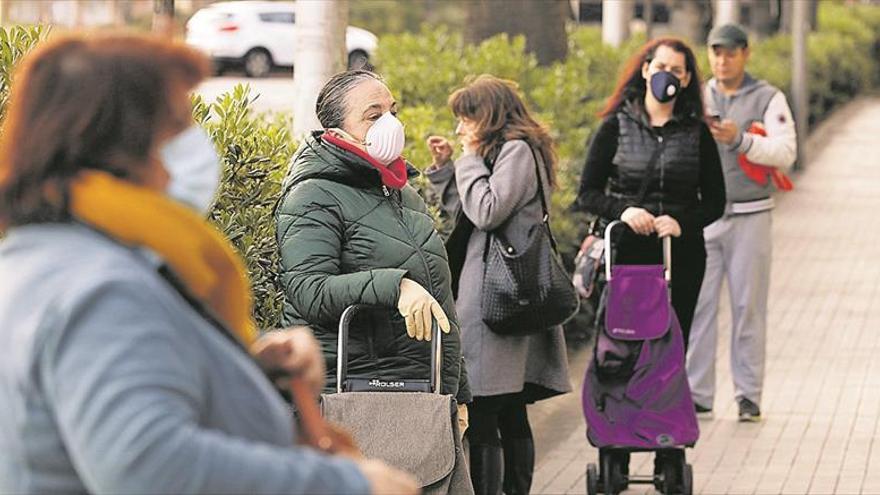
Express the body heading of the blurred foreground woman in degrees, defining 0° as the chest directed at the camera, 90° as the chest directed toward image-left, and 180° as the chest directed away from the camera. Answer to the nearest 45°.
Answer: approximately 270°

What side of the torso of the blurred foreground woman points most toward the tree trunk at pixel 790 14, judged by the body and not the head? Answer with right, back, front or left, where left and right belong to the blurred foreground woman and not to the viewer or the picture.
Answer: left

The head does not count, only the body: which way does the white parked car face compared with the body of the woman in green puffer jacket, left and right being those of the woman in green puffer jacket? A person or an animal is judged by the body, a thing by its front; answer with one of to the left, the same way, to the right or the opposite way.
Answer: to the left

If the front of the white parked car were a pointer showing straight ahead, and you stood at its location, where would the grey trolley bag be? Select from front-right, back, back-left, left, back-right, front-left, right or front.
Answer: back-right

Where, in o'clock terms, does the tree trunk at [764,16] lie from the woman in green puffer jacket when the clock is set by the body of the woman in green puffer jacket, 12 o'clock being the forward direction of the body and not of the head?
The tree trunk is roughly at 8 o'clock from the woman in green puffer jacket.

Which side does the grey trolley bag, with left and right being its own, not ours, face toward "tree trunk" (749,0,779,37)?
back

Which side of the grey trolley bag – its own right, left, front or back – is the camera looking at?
front

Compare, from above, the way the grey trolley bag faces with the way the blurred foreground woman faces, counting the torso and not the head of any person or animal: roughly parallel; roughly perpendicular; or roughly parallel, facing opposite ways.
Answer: roughly perpendicular

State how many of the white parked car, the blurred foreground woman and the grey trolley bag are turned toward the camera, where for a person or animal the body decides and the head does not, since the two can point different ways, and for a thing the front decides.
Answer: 1
